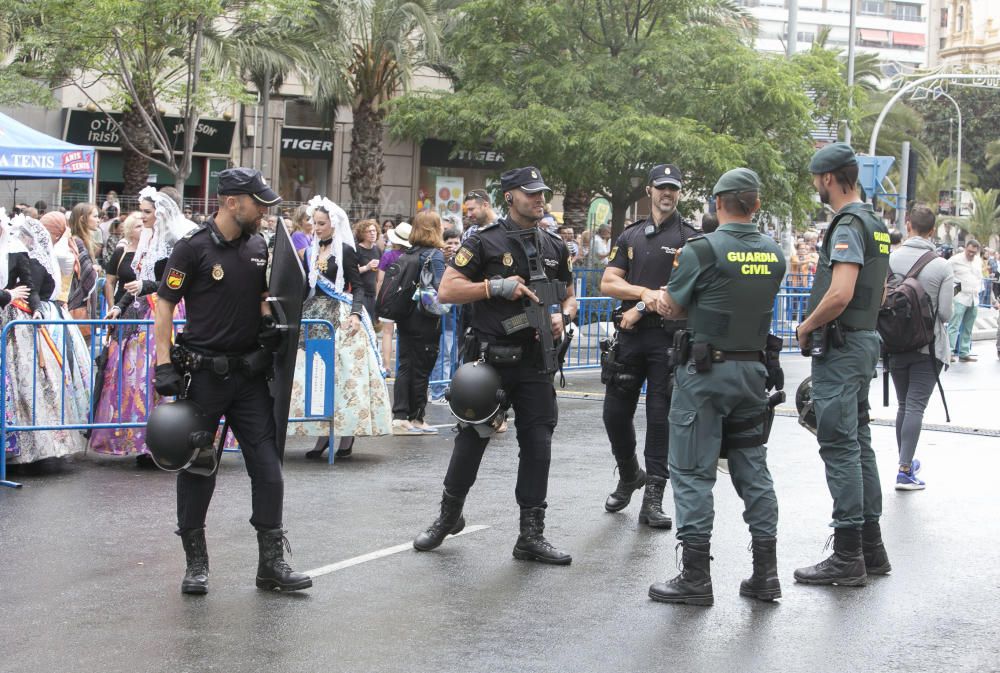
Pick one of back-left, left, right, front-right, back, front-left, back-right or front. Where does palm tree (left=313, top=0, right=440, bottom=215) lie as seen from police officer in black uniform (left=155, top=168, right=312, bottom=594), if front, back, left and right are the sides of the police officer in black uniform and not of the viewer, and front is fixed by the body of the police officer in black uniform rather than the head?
back-left

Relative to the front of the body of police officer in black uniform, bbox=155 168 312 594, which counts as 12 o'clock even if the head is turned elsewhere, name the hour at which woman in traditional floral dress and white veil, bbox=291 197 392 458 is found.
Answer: The woman in traditional floral dress and white veil is roughly at 8 o'clock from the police officer in black uniform.

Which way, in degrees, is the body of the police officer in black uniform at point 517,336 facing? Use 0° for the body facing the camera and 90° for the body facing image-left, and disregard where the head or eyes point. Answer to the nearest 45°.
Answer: approximately 315°

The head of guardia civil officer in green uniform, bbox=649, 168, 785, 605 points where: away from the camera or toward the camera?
away from the camera

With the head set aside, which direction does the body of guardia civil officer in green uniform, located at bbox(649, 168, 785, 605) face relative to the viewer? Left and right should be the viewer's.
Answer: facing away from the viewer and to the left of the viewer

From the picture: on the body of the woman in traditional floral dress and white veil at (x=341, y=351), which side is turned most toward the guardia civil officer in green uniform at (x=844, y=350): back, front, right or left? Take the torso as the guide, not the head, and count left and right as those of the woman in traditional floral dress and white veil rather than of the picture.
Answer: left

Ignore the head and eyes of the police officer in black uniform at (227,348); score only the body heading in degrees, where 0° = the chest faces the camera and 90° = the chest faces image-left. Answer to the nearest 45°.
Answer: approximately 315°

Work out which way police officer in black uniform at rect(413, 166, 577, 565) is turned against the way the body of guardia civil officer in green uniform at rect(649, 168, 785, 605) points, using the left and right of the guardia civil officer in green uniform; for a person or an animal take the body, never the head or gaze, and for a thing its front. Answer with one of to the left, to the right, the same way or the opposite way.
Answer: the opposite way

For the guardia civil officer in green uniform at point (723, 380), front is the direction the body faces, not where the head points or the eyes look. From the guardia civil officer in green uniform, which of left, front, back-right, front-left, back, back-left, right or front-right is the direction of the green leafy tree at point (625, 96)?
front-right

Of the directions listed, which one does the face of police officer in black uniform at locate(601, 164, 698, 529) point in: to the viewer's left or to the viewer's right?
to the viewer's right

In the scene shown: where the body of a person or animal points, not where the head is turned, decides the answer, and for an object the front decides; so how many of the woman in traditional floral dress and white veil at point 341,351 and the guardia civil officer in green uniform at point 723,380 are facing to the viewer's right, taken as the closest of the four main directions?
0

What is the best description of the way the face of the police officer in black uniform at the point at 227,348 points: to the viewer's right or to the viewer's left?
to the viewer's right
